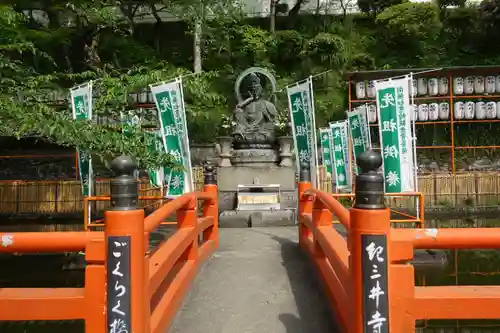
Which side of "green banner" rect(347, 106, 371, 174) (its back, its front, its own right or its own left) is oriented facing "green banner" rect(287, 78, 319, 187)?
front

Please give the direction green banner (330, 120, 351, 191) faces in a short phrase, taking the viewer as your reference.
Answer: facing the viewer

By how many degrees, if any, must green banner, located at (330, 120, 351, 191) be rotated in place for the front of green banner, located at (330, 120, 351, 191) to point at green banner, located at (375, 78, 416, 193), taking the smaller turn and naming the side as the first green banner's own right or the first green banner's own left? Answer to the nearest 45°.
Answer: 0° — it already faces it

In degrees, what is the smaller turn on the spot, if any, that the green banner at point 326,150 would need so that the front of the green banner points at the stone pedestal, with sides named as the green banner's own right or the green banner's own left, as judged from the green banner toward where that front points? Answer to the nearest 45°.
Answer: approximately 45° to the green banner's own right

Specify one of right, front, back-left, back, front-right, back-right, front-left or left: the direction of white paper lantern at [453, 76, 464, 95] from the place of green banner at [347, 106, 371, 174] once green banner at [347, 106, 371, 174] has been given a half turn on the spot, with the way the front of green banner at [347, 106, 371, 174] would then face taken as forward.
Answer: front-right

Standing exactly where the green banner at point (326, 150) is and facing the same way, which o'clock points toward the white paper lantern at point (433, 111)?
The white paper lantern is roughly at 8 o'clock from the green banner.

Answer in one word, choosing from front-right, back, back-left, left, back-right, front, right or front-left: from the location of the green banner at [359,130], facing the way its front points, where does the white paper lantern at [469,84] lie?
back-left

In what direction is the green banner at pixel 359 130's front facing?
toward the camera

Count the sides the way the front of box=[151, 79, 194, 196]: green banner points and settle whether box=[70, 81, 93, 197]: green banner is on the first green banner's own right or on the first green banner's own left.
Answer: on the first green banner's own right

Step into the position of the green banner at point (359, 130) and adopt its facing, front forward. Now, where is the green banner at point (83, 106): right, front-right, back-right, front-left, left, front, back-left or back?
front-right

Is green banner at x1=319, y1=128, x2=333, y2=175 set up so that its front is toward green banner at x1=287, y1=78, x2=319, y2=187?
yes

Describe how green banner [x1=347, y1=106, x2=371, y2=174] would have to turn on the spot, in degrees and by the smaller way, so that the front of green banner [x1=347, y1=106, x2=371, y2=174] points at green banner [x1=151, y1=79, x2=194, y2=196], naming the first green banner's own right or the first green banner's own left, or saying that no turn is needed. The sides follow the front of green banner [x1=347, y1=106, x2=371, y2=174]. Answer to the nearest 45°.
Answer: approximately 45° to the first green banner's own right
